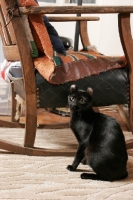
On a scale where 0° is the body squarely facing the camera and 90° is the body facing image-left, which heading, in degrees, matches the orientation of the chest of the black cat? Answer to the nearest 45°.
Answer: approximately 90°
